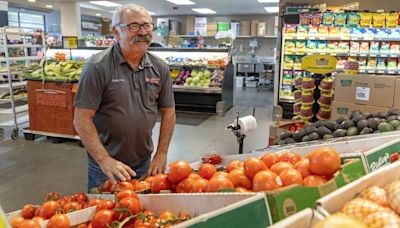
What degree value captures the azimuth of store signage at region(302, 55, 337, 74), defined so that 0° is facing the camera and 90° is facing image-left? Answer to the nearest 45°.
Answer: approximately 0°

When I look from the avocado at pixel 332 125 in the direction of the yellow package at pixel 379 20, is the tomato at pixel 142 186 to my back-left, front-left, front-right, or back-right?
back-left

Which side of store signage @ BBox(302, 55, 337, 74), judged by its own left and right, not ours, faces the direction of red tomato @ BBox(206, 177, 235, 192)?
front

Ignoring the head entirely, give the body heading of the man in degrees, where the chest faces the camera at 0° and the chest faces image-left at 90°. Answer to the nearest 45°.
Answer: approximately 315°

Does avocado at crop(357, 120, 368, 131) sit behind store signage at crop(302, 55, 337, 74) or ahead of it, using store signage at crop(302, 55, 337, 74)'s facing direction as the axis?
ahead

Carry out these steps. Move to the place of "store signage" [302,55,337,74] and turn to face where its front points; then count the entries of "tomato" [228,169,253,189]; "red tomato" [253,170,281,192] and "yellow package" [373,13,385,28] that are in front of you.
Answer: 2

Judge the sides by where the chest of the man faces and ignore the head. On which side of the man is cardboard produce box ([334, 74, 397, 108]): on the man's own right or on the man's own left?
on the man's own left

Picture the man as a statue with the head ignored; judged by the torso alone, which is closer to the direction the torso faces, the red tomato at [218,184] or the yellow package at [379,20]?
the red tomato

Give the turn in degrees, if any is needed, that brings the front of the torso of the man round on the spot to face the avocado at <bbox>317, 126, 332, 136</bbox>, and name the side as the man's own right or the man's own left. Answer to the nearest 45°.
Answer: approximately 45° to the man's own left

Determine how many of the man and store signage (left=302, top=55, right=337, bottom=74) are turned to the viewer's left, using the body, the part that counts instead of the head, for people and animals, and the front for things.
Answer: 0

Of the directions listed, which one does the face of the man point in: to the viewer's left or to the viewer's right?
to the viewer's right

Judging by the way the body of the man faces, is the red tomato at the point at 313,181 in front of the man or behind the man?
in front

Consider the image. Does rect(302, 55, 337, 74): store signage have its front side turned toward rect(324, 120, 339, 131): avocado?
yes
